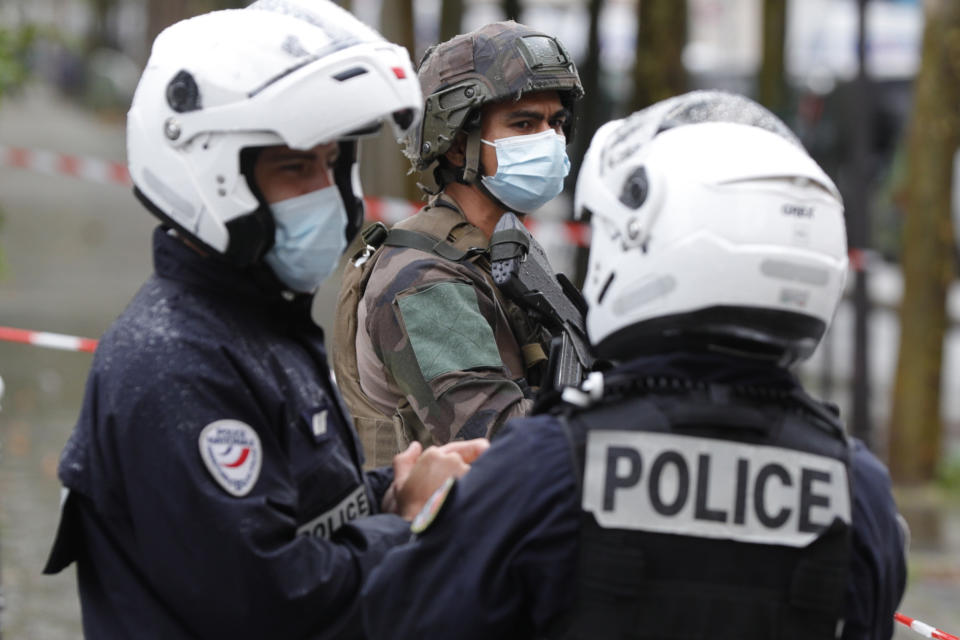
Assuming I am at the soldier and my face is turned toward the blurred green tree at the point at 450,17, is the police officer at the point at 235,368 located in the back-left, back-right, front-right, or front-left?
back-left

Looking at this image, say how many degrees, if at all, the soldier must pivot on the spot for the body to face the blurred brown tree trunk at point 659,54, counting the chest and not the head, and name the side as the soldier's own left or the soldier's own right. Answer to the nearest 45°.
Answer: approximately 90° to the soldier's own left

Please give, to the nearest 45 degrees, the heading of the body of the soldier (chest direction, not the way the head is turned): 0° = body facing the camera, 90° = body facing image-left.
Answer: approximately 270°

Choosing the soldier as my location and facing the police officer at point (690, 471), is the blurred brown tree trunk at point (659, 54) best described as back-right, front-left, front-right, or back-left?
back-left

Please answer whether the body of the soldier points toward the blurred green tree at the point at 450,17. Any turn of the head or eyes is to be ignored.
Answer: no

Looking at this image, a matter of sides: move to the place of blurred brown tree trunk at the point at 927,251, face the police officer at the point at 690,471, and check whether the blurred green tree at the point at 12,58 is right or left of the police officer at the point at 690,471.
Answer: right

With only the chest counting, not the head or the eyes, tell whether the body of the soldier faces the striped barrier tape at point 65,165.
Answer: no

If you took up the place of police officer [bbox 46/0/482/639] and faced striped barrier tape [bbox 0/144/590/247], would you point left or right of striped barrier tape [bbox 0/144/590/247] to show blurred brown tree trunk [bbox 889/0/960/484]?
right

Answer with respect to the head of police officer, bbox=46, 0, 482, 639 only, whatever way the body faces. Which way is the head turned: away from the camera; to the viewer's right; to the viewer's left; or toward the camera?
to the viewer's right

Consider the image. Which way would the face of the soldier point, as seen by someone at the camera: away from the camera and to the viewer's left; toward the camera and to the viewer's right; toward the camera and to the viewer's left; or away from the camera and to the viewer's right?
toward the camera and to the viewer's right

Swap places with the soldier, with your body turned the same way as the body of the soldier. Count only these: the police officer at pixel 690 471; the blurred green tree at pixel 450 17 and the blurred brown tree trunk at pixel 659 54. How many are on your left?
2

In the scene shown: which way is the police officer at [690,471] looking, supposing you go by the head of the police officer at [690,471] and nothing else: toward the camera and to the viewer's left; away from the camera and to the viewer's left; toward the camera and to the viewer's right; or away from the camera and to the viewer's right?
away from the camera and to the viewer's left
